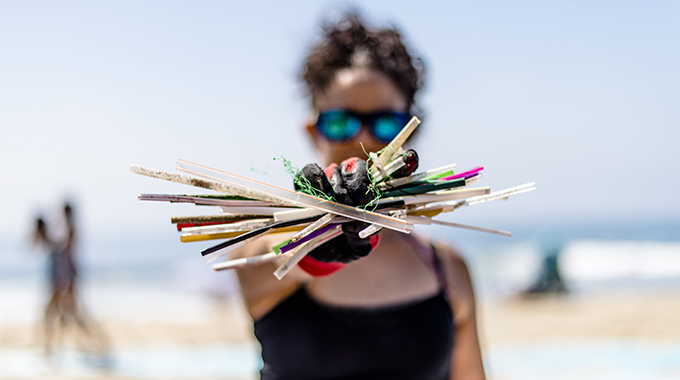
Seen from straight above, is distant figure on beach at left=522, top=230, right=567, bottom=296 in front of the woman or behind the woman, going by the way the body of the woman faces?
behind

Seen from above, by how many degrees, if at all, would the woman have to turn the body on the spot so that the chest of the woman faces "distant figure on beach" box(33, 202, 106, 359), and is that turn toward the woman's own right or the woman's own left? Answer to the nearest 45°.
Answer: approximately 135° to the woman's own right

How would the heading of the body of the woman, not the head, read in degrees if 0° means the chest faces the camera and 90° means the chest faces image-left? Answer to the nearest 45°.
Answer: approximately 0°
